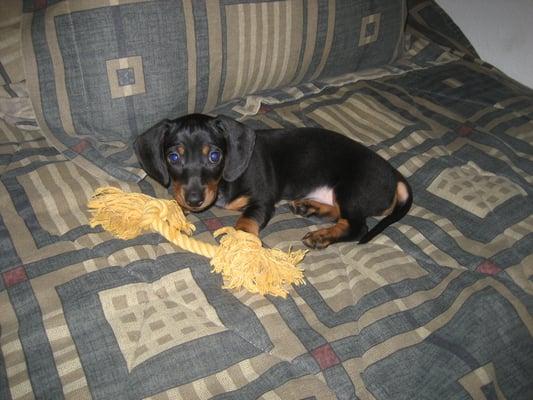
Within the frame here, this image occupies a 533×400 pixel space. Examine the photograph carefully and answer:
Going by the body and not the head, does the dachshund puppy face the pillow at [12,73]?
yes

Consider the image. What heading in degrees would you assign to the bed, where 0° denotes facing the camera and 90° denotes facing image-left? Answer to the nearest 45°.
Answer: approximately 315°

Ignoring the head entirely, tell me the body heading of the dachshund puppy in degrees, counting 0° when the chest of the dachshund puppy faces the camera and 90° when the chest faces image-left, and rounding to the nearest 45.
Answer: approximately 90°

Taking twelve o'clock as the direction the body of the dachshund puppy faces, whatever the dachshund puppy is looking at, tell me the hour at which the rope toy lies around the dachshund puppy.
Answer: The rope toy is roughly at 10 o'clock from the dachshund puppy.
